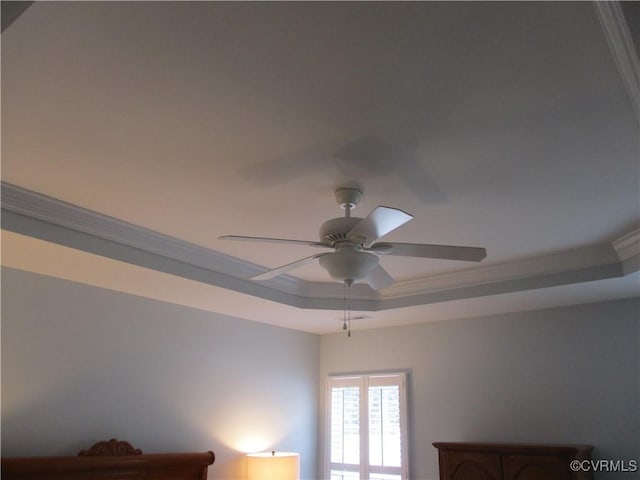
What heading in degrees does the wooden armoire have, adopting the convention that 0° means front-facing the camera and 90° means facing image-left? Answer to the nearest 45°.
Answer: approximately 0°

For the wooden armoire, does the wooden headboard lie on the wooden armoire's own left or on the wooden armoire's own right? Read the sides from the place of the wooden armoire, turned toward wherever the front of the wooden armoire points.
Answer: on the wooden armoire's own right

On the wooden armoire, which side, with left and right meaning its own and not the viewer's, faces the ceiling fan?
front

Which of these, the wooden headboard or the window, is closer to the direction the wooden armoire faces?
the wooden headboard

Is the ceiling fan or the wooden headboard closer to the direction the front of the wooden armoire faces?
the ceiling fan

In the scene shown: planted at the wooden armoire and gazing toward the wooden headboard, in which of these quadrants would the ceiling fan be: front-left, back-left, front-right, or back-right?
front-left

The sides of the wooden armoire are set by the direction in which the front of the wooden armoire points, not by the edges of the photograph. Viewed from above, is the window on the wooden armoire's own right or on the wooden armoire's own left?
on the wooden armoire's own right
